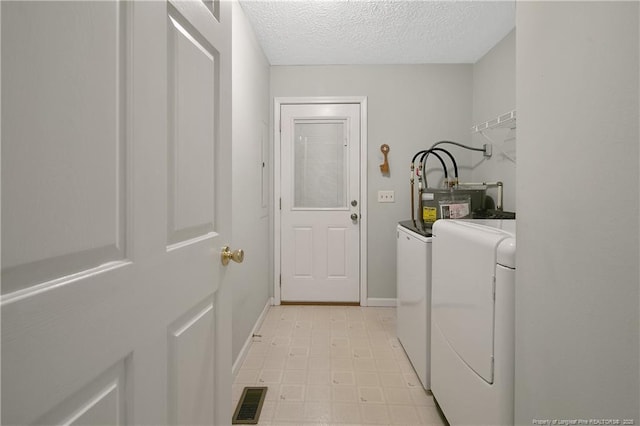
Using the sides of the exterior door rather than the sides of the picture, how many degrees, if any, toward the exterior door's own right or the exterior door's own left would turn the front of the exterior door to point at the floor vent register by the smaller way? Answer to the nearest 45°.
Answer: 0° — it already faces it

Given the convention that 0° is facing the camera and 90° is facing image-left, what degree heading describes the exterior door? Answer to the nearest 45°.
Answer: approximately 0°

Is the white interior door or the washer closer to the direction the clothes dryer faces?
the white interior door

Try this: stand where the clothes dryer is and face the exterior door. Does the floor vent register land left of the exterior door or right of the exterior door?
left

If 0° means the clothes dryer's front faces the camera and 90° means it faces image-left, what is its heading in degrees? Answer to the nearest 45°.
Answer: approximately 45°

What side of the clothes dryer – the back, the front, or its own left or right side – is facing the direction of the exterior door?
right
